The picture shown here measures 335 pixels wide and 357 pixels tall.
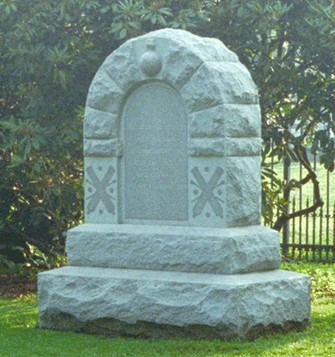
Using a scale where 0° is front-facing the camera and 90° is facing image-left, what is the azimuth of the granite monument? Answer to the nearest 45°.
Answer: approximately 45°
